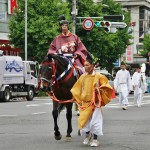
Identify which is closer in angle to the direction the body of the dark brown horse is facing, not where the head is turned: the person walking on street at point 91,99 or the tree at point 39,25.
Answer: the person walking on street

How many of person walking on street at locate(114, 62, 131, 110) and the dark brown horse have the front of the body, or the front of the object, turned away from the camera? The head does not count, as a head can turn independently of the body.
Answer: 0

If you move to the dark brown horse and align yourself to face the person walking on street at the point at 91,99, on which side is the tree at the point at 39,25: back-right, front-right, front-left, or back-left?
back-left

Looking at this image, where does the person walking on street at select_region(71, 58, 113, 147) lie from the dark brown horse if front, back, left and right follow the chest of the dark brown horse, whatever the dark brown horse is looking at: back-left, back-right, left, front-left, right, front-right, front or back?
left

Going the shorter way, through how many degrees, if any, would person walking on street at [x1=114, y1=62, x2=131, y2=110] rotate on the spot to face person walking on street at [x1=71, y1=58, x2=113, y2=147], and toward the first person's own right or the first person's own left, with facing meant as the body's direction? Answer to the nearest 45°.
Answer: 0° — they already face them

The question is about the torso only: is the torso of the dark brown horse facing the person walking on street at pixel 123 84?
no

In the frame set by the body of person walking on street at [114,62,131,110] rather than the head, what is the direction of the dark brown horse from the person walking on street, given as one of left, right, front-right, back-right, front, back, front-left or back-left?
front

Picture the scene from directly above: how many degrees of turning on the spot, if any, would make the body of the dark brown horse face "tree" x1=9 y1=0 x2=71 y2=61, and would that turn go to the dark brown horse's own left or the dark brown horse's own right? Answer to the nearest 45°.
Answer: approximately 135° to the dark brown horse's own right

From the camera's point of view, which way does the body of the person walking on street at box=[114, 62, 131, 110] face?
toward the camera

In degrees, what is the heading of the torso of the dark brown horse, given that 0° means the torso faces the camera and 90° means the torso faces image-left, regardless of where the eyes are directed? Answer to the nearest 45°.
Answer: approximately 45°

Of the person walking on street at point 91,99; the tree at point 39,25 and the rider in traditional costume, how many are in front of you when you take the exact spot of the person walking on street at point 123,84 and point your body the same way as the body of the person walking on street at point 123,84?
2

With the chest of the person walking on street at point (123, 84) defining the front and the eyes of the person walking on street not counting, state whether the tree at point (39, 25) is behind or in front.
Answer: behind
